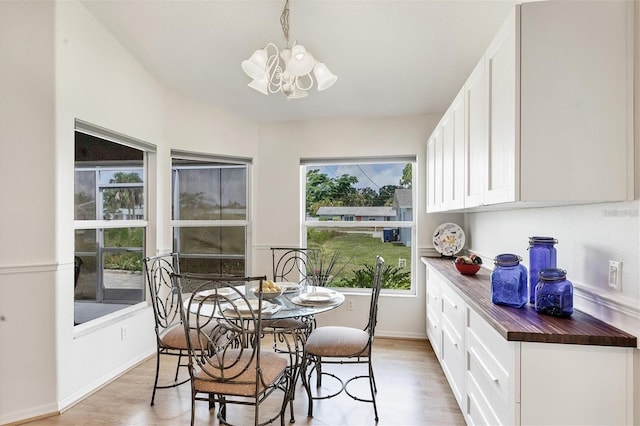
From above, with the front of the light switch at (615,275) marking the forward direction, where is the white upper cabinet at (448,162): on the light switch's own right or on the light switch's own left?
on the light switch's own right

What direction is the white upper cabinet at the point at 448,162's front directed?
to the viewer's left

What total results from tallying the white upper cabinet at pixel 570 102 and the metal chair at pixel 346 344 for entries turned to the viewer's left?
2

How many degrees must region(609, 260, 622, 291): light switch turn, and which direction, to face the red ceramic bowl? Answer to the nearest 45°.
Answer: approximately 90° to its right

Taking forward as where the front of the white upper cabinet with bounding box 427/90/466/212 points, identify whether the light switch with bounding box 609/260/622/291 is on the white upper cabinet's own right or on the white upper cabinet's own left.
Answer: on the white upper cabinet's own left

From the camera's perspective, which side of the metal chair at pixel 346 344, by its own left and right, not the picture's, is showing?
left
